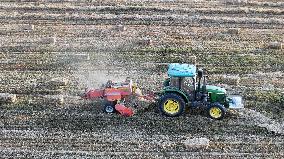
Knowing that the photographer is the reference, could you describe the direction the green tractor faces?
facing to the right of the viewer
